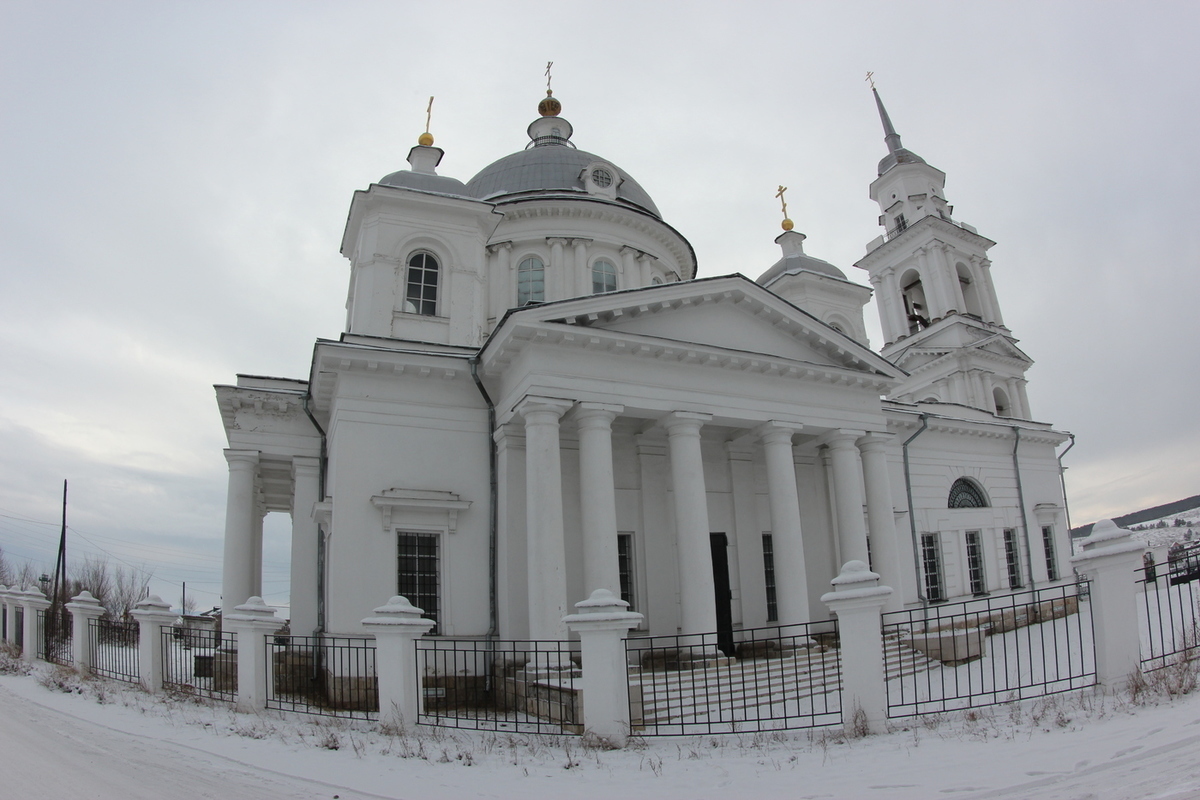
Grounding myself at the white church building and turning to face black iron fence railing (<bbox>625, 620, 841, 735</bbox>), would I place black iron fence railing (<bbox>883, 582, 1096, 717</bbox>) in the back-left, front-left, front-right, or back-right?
front-left

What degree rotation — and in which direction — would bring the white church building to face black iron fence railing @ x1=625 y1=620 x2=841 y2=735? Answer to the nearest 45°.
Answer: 0° — it already faces it

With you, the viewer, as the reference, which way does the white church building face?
facing the viewer and to the right of the viewer

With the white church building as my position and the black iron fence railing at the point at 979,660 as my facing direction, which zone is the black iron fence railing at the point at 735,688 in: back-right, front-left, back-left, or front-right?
front-right

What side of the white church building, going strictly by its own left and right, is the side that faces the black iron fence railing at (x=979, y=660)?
front

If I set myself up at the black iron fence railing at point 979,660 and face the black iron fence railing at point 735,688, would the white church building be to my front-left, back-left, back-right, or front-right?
front-right

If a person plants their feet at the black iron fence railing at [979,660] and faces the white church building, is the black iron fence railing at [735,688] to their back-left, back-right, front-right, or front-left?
front-left
